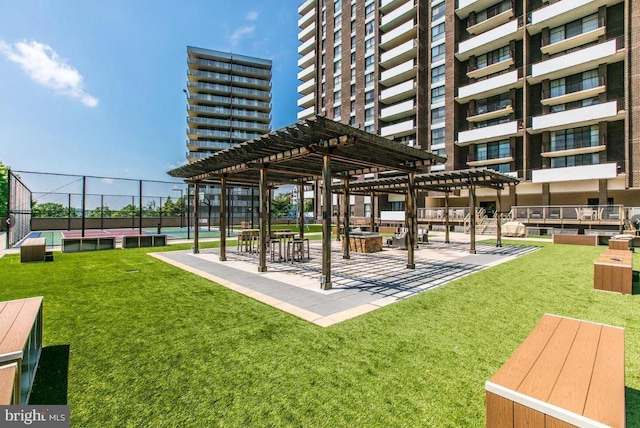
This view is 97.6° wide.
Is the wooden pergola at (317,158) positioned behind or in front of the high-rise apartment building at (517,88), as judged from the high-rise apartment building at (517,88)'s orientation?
in front

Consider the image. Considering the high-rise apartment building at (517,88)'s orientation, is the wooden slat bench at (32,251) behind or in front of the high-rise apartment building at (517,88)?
in front

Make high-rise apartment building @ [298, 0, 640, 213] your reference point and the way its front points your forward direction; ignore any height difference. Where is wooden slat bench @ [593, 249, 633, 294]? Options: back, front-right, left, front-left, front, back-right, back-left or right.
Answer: front-left

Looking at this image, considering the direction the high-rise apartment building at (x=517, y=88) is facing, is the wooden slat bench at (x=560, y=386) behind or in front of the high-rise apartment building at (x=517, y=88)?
in front

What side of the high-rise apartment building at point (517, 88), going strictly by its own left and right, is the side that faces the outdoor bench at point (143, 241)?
front

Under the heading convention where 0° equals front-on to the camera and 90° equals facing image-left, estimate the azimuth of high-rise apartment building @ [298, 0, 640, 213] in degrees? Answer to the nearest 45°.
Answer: approximately 45°
